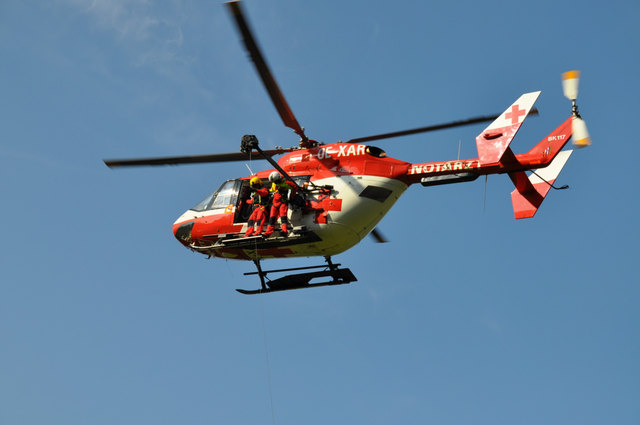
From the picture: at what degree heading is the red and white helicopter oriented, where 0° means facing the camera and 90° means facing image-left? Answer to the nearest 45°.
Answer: approximately 90°
